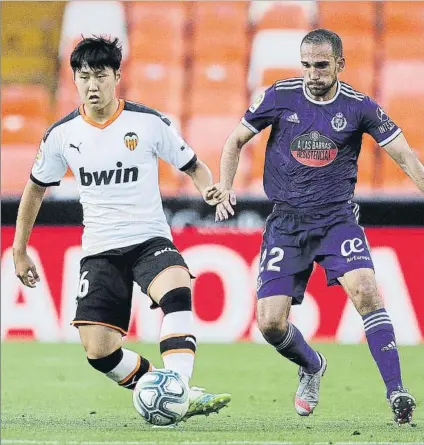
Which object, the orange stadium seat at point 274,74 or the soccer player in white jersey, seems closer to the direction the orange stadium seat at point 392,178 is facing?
the soccer player in white jersey

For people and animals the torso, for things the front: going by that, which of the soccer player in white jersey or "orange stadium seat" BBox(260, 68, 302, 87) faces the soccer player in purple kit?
the orange stadium seat

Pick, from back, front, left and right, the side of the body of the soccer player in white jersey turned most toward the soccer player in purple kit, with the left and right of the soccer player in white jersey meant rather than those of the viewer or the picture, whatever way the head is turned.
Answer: left

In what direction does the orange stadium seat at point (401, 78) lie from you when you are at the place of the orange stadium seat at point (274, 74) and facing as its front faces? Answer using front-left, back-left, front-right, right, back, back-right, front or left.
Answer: left
